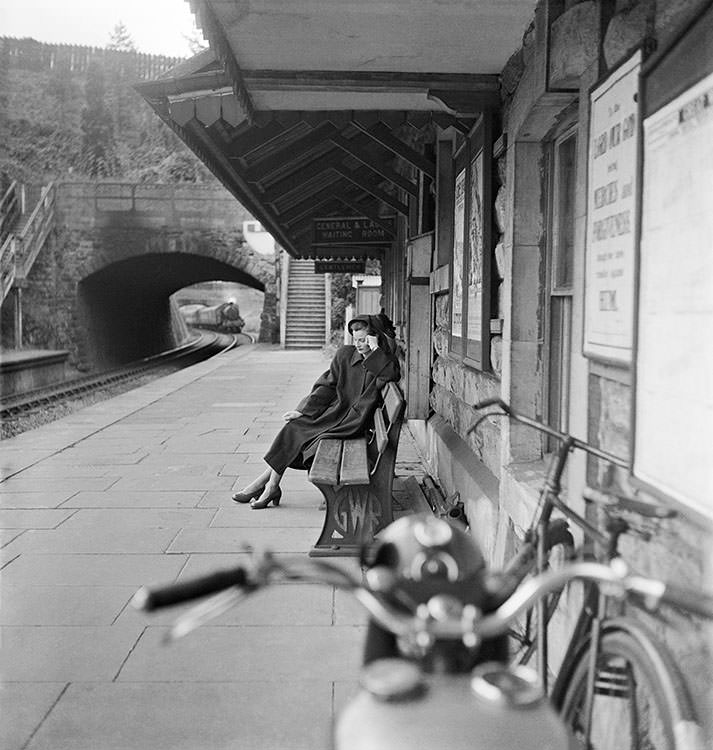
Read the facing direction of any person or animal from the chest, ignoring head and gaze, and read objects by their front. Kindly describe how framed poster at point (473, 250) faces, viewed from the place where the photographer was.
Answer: facing to the left of the viewer

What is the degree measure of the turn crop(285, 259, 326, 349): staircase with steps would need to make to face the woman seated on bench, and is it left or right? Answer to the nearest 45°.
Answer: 0° — it already faces them

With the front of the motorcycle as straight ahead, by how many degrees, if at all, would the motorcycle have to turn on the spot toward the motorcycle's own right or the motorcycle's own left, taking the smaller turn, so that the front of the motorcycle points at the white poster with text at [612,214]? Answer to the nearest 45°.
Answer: approximately 45° to the motorcycle's own right

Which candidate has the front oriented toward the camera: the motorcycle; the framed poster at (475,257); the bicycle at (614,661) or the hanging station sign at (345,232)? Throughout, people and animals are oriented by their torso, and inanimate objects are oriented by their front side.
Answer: the hanging station sign

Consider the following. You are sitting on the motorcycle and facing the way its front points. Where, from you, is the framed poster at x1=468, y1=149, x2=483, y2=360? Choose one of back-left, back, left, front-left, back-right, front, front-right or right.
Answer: front

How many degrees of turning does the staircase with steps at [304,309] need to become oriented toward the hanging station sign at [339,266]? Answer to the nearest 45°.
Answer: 0° — it already faces it

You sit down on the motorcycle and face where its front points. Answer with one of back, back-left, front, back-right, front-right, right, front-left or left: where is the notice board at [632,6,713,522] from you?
front-right

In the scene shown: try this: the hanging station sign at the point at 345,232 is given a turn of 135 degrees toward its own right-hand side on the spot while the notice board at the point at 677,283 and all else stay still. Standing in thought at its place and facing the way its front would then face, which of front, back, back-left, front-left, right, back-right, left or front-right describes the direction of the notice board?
back-left

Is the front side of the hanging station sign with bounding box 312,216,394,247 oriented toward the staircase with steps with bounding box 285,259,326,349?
no

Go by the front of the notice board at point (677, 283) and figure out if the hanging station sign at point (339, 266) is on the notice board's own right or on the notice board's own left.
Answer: on the notice board's own right

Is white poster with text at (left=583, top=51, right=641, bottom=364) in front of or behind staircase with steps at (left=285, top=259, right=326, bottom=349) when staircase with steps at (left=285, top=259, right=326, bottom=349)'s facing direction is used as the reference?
in front

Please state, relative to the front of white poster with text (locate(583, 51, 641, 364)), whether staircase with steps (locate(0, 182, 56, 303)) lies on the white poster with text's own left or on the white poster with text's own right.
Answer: on the white poster with text's own right

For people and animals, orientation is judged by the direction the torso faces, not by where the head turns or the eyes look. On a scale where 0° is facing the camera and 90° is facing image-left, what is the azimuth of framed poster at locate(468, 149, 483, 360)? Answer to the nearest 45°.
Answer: approximately 90°

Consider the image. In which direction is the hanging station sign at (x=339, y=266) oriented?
toward the camera

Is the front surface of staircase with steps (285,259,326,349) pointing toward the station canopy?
yes

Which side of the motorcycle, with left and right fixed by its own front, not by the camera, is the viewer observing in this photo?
back

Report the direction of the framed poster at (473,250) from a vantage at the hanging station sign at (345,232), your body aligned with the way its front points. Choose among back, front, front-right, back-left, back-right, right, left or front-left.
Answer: front

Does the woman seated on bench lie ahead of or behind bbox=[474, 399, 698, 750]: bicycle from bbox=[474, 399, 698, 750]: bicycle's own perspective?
ahead

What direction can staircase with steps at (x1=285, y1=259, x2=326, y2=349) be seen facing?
toward the camera

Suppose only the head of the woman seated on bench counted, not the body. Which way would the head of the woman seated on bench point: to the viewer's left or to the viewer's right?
to the viewer's left
